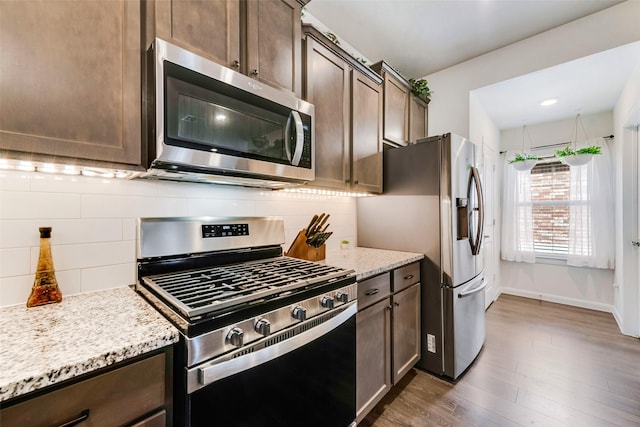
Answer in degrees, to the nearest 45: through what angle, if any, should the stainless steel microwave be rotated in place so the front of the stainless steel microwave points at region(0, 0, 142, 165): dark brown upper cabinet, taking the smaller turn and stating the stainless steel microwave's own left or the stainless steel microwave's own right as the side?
approximately 135° to the stainless steel microwave's own right

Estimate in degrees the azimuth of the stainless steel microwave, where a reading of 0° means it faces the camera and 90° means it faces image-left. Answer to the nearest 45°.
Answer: approximately 315°

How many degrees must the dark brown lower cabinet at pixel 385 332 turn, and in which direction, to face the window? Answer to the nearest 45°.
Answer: approximately 90° to its left

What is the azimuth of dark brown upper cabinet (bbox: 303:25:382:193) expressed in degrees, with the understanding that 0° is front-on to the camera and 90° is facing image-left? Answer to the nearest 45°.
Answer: approximately 315°

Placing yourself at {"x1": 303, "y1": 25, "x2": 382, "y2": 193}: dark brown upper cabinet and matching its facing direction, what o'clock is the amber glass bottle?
The amber glass bottle is roughly at 3 o'clock from the dark brown upper cabinet.

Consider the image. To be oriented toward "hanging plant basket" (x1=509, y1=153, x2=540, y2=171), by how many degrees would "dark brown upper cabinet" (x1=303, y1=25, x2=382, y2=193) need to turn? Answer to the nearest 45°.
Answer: approximately 90° to its left

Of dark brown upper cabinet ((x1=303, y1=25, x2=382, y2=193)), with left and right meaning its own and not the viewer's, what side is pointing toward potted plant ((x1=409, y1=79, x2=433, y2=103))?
left
